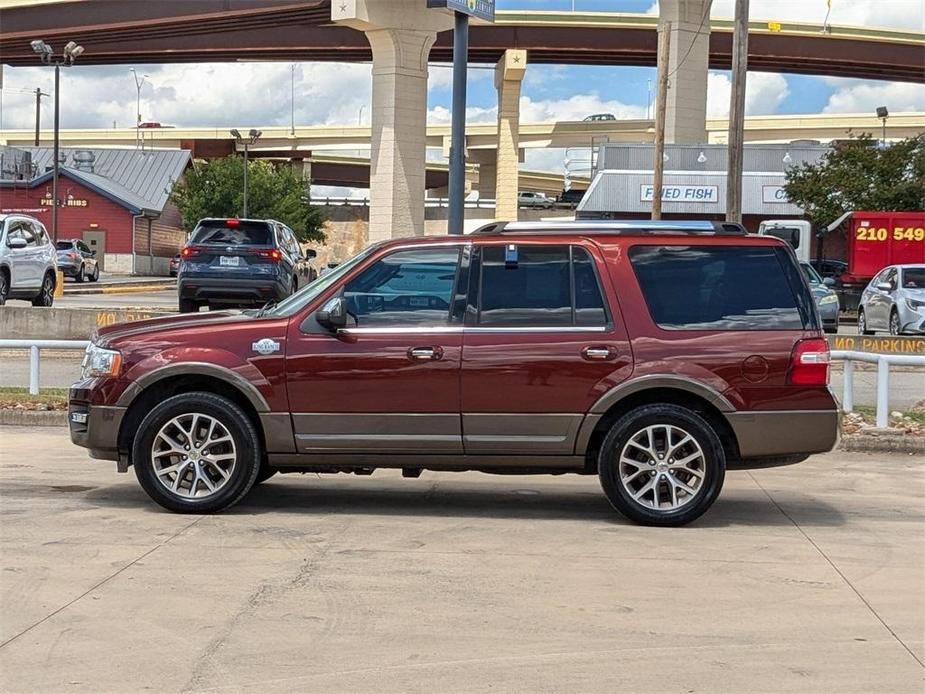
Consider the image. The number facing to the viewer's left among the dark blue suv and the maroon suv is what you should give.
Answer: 1

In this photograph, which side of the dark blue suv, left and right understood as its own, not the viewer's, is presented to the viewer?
back

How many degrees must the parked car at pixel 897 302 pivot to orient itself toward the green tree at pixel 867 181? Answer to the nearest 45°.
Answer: approximately 135° to its left

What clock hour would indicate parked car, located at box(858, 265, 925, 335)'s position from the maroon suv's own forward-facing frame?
The parked car is roughly at 4 o'clock from the maroon suv.

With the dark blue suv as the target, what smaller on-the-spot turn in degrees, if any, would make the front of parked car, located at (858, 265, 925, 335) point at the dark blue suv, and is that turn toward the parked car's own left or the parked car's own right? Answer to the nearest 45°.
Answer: approximately 90° to the parked car's own right

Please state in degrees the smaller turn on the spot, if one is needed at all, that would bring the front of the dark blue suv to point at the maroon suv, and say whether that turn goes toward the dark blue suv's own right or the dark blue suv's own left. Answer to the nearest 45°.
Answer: approximately 180°

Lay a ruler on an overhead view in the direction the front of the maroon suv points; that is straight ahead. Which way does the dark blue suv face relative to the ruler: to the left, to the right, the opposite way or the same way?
to the right

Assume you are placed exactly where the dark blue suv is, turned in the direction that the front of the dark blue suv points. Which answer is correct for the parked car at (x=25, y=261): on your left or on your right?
on your left

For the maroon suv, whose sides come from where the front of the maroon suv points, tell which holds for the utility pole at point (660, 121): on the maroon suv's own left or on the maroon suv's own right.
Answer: on the maroon suv's own right

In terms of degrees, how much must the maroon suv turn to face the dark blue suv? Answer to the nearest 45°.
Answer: approximately 90° to its right

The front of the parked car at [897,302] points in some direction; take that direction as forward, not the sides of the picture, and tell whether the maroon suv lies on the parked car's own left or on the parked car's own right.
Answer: on the parked car's own right

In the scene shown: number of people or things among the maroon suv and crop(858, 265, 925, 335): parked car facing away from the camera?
0

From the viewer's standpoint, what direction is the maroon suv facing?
to the viewer's left

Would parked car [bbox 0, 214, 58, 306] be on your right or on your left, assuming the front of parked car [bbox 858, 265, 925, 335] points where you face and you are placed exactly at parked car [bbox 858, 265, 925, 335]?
on your right

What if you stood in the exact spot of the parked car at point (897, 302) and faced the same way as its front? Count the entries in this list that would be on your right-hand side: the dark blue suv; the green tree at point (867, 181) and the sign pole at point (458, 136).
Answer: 2
